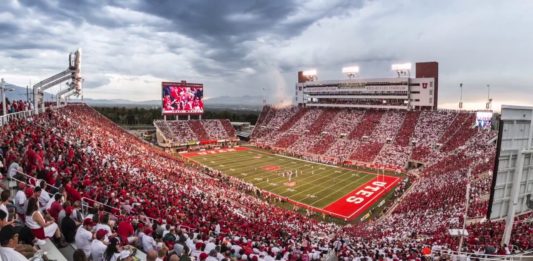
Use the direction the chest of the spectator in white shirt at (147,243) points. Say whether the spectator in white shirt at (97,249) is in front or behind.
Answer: behind

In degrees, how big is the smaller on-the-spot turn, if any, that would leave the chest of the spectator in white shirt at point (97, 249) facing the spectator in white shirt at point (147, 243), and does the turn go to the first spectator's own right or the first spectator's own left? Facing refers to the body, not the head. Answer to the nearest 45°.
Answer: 0° — they already face them

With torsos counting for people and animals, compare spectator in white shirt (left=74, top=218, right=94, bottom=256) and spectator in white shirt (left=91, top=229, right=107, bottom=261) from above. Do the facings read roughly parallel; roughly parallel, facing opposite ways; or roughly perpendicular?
roughly parallel

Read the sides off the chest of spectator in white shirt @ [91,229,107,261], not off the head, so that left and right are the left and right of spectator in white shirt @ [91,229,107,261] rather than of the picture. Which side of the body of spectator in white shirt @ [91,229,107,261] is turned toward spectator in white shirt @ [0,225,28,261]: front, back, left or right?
back

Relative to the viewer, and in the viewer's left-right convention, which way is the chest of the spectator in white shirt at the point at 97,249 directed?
facing away from the viewer and to the right of the viewer

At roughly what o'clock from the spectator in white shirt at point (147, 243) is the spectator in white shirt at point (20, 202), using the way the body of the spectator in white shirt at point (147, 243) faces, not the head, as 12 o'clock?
the spectator in white shirt at point (20, 202) is roughly at 7 o'clock from the spectator in white shirt at point (147, 243).

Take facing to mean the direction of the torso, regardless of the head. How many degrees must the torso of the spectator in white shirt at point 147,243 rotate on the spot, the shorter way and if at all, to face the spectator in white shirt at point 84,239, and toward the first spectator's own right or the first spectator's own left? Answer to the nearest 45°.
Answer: approximately 180°

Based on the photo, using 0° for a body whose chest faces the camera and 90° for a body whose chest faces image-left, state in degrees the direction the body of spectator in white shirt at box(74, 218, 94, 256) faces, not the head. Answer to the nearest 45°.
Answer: approximately 225°

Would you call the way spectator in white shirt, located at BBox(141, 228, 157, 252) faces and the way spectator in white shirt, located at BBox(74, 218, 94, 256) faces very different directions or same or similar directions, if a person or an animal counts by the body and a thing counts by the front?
same or similar directions

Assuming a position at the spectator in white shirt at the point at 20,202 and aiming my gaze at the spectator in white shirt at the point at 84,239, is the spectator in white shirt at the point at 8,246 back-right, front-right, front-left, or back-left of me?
front-right

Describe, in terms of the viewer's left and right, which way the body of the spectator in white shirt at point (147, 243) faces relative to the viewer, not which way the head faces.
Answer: facing away from the viewer and to the right of the viewer

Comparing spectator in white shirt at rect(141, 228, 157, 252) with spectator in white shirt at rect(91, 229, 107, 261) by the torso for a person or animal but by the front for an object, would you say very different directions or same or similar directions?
same or similar directions

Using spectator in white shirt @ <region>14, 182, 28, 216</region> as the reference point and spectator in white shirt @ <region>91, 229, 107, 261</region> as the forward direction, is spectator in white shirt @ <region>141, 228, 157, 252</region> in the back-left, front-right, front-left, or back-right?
front-left
